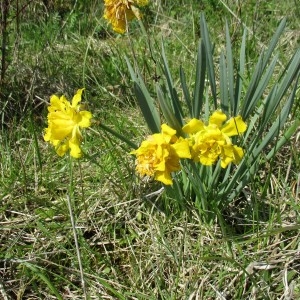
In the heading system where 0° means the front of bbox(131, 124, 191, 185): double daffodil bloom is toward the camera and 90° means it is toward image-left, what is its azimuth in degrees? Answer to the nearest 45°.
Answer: approximately 45°
